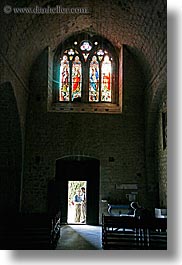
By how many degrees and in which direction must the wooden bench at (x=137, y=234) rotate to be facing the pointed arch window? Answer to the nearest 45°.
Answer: approximately 180°

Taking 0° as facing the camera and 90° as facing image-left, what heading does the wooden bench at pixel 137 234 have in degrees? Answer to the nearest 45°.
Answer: approximately 0°

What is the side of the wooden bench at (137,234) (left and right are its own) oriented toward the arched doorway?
back
